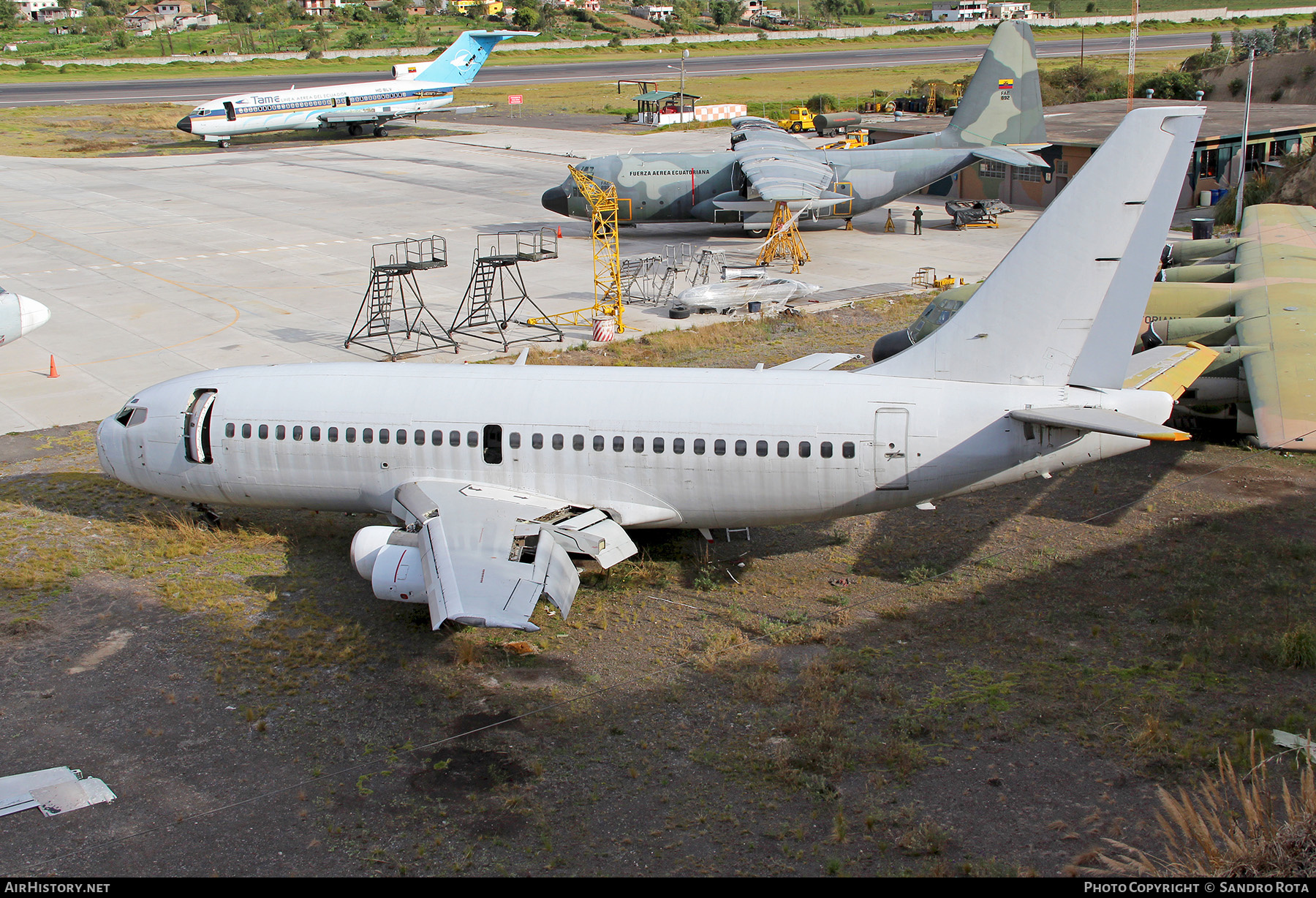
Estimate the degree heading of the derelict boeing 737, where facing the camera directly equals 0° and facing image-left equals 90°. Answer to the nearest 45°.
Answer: approximately 90°

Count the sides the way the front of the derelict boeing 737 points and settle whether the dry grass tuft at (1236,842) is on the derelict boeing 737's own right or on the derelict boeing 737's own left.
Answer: on the derelict boeing 737's own left
